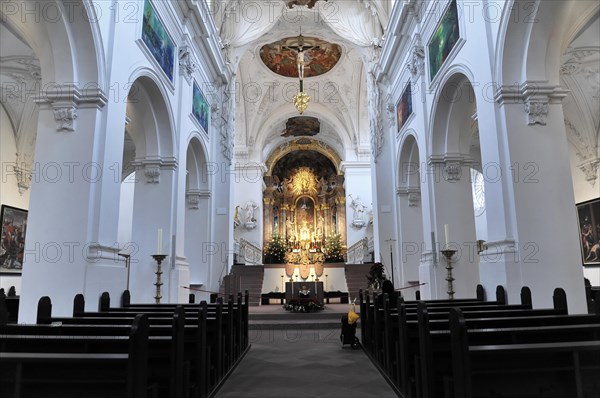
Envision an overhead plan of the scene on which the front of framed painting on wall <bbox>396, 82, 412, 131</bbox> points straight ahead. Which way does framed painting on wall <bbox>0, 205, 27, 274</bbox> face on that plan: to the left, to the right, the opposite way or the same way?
the opposite way

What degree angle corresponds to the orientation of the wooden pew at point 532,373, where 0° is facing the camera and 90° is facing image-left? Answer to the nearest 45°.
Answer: approximately 180°

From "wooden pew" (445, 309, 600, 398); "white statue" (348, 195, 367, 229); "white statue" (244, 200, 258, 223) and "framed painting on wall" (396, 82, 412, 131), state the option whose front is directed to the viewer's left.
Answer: the framed painting on wall

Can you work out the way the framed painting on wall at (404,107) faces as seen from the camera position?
facing to the left of the viewer

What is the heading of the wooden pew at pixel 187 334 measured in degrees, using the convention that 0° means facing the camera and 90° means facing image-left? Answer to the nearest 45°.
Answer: approximately 180°

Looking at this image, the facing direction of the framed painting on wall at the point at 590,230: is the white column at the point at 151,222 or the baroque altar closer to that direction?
the white column

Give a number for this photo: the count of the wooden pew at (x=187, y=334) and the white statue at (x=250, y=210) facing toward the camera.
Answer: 1

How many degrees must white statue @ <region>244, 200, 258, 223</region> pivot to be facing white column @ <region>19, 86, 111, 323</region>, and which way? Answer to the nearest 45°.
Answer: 0° — it already faces it

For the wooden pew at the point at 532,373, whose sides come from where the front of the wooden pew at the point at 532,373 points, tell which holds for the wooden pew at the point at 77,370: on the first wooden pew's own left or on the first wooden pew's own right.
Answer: on the first wooden pew's own left
